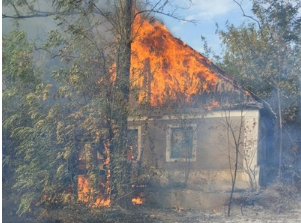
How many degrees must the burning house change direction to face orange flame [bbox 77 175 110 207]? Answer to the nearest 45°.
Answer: approximately 90° to its right

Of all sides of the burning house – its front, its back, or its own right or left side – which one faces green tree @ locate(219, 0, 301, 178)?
left

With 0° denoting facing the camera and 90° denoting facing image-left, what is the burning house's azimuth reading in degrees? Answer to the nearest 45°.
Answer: approximately 0°

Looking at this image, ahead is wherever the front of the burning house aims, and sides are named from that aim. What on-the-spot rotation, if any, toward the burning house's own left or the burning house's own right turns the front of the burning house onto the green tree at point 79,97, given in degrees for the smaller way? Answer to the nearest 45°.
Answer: approximately 90° to the burning house's own right
